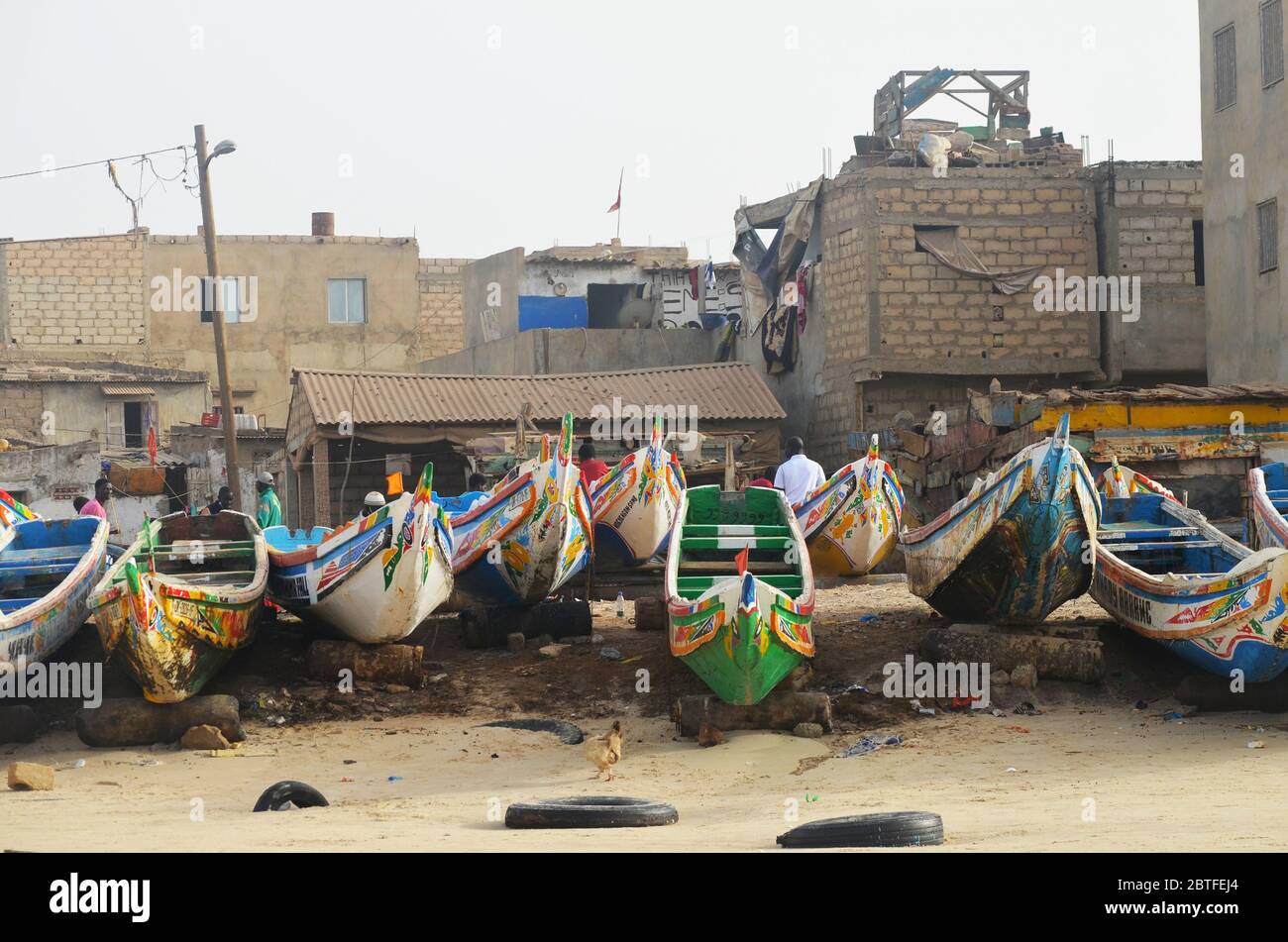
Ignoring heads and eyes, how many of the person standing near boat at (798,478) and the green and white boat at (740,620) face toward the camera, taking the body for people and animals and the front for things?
1

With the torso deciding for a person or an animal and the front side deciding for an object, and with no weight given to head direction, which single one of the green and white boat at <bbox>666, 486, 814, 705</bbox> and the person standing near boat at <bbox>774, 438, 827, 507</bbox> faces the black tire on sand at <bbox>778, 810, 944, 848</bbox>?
the green and white boat

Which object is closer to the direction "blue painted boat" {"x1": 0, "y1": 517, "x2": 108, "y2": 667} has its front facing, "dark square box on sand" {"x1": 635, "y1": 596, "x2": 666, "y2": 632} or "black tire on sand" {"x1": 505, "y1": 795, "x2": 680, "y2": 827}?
the black tire on sand

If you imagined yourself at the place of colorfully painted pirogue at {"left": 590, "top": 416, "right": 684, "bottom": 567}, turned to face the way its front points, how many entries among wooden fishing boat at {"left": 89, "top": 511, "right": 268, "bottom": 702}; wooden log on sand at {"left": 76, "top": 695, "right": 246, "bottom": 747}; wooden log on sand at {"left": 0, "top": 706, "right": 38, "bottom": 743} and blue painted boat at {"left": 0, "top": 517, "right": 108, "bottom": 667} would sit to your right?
4

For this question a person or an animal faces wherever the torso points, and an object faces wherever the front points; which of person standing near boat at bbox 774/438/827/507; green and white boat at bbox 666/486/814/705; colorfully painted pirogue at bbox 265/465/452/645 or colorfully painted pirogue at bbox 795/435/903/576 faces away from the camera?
the person standing near boat

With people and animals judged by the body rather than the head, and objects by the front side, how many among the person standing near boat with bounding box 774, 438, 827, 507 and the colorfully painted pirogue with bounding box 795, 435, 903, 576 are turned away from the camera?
1

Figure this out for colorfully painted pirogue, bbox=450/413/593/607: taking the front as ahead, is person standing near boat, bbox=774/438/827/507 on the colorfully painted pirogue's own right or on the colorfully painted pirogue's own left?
on the colorfully painted pirogue's own left

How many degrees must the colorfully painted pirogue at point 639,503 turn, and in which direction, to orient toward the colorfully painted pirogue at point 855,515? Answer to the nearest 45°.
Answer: approximately 45° to its left

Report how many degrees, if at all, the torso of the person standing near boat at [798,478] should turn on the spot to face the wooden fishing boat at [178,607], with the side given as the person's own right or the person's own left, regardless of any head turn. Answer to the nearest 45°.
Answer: approximately 135° to the person's own left

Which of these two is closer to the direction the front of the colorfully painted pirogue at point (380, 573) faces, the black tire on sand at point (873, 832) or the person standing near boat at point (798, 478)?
the black tire on sand

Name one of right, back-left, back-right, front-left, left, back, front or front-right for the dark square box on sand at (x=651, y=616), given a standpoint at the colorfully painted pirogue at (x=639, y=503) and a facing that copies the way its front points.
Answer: front-right

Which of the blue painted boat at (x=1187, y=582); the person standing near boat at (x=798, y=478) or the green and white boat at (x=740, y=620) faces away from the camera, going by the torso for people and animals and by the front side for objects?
the person standing near boat

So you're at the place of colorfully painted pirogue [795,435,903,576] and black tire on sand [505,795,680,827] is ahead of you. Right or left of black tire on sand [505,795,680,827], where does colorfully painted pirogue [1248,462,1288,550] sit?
left
